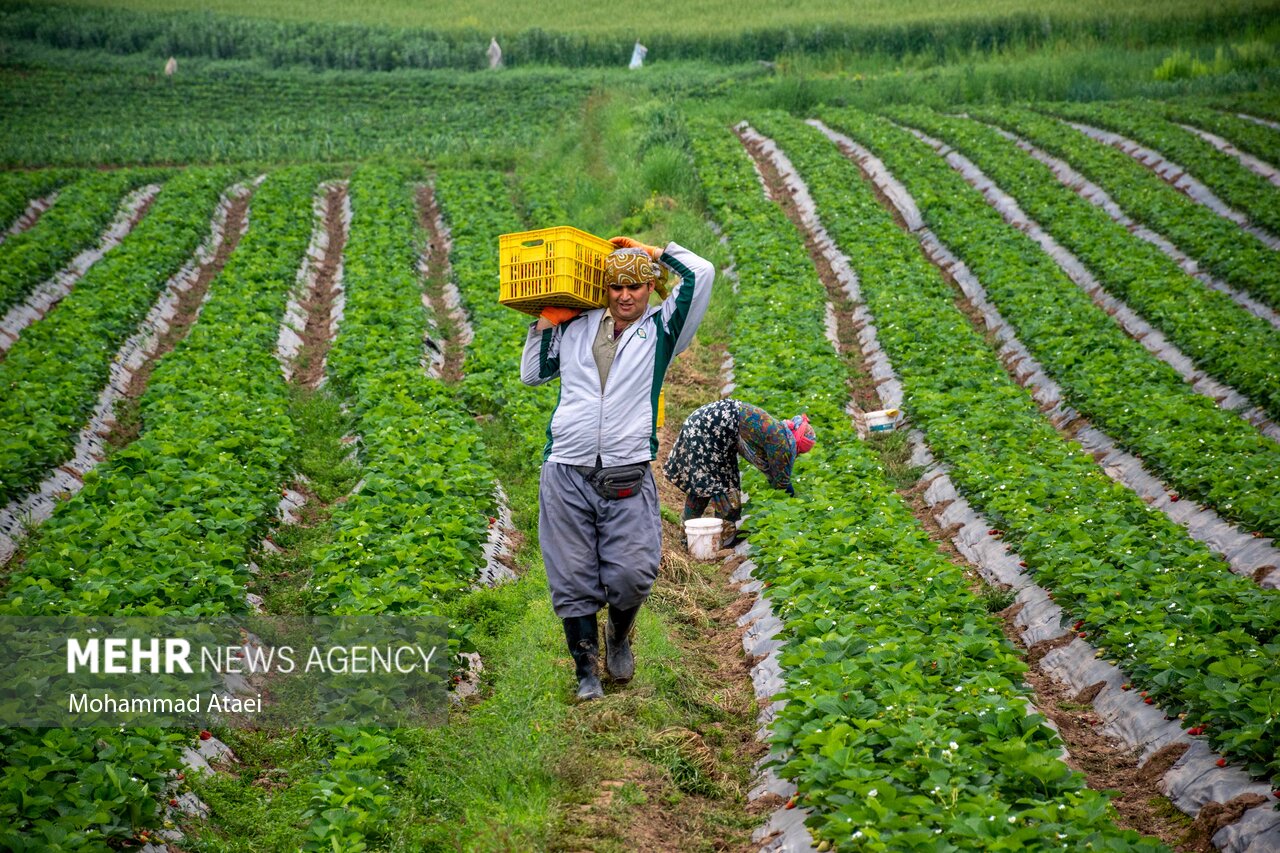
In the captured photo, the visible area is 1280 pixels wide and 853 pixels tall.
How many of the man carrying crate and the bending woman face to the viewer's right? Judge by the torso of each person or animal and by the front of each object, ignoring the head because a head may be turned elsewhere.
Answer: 1

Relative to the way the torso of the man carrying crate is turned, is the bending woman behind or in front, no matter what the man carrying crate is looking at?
behind

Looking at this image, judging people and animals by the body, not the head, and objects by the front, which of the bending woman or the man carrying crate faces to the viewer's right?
the bending woman

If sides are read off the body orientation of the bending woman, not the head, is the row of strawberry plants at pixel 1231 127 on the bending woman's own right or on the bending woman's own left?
on the bending woman's own left

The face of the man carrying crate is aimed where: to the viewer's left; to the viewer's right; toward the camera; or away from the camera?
toward the camera

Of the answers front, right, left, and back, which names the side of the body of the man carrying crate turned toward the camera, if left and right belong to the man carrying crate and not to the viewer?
front

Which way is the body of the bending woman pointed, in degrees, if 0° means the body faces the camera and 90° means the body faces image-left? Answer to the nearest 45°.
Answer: approximately 270°

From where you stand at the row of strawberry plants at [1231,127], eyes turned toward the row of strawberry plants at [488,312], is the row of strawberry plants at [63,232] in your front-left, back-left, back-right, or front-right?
front-right

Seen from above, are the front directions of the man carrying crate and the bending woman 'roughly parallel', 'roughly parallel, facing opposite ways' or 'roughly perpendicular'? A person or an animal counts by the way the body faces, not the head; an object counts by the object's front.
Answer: roughly perpendicular

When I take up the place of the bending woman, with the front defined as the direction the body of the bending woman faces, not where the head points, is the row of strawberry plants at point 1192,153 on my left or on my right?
on my left
